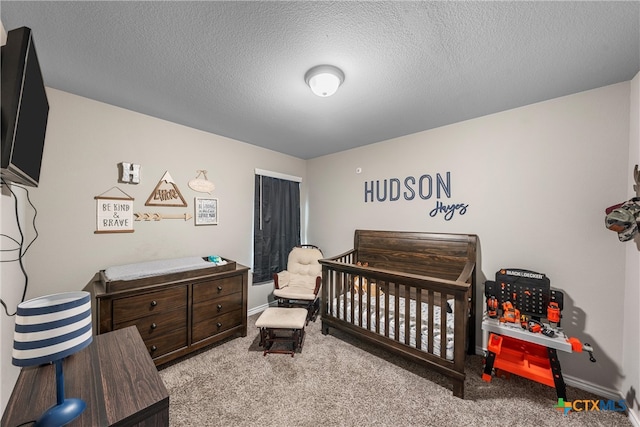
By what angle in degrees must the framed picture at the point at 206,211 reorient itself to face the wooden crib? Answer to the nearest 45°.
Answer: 0° — it already faces it

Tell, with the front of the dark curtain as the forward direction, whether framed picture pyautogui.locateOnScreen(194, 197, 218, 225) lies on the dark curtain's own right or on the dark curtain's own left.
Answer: on the dark curtain's own right

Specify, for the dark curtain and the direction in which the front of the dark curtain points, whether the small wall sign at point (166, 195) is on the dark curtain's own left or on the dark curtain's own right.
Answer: on the dark curtain's own right

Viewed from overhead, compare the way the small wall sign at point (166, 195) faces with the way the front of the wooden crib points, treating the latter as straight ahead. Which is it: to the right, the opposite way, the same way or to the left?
to the left

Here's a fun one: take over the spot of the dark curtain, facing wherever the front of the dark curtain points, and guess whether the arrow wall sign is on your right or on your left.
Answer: on your right
